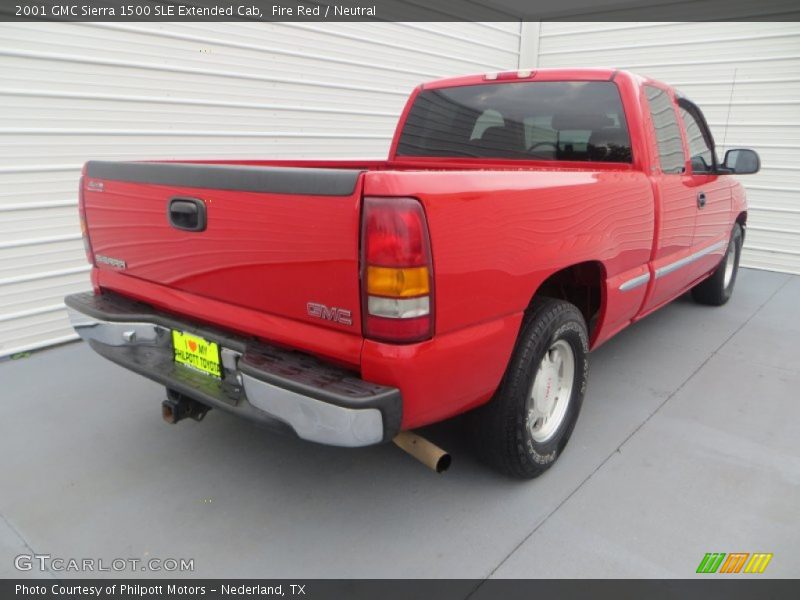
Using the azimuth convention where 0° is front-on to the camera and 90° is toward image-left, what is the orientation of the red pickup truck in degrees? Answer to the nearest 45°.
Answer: approximately 225°
